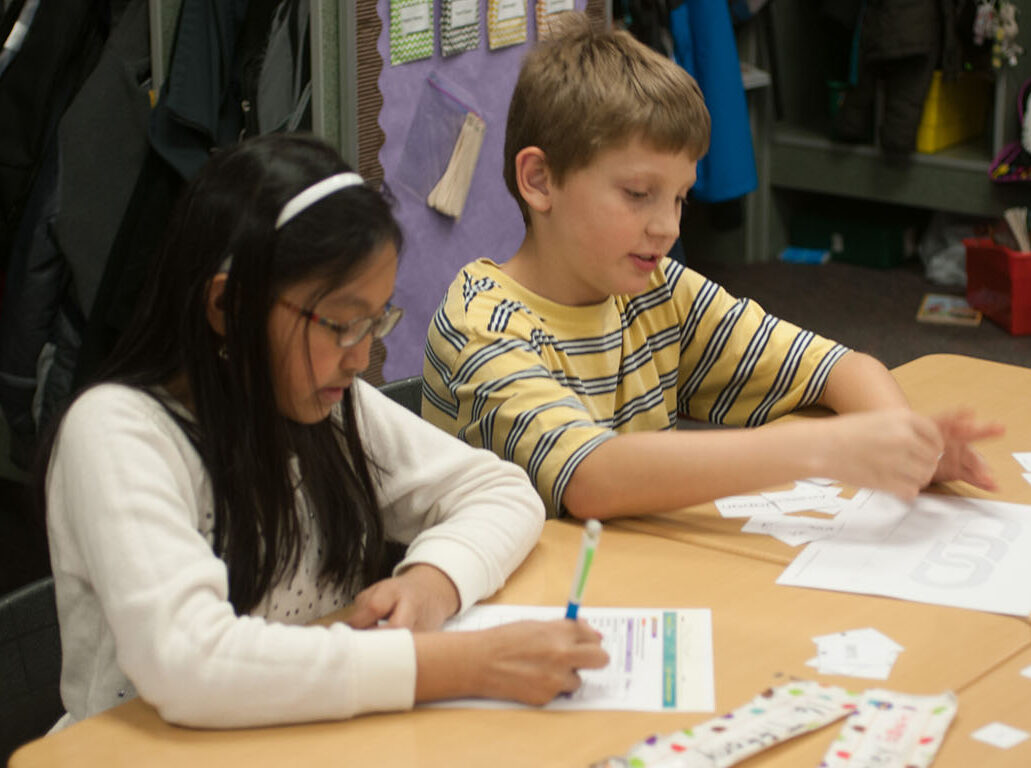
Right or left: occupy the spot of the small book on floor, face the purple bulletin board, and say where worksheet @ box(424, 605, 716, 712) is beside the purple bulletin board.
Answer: left

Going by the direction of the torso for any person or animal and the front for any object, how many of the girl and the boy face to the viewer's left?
0

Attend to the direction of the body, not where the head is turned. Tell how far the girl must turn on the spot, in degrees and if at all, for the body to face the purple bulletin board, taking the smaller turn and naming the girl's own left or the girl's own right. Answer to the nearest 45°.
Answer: approximately 135° to the girl's own left

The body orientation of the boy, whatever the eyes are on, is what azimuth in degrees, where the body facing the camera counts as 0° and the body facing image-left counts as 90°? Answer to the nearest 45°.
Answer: approximately 315°

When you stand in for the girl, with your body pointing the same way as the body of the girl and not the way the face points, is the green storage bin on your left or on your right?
on your left

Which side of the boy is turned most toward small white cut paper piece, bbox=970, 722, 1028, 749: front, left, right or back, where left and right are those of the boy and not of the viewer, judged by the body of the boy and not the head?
front

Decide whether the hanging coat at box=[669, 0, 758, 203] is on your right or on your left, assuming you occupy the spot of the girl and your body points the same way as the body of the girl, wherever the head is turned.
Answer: on your left

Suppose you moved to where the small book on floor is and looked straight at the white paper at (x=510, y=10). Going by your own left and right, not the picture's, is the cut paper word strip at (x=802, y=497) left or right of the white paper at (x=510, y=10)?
left

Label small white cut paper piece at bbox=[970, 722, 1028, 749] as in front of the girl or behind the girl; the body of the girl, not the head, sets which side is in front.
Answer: in front

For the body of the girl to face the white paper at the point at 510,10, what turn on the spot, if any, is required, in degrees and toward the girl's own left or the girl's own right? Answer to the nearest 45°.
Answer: approximately 135° to the girl's own left

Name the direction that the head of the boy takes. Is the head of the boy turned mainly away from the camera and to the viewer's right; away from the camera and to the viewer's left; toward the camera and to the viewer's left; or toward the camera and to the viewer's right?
toward the camera and to the viewer's right
